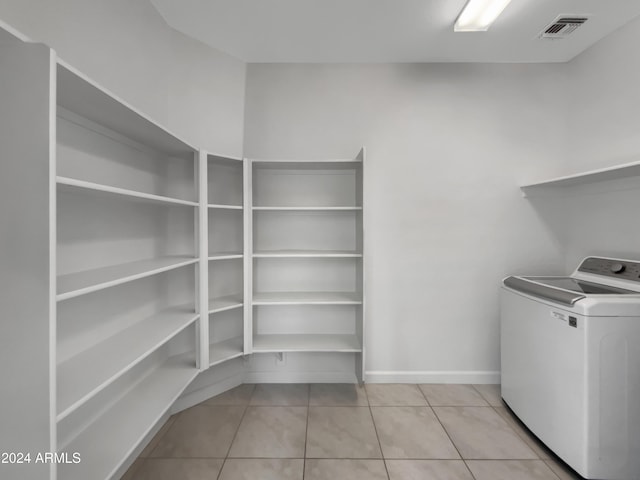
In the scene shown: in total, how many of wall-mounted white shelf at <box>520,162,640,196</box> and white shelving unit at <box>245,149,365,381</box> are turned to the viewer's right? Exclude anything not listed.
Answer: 0

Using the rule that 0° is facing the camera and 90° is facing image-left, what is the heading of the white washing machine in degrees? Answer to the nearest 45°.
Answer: approximately 45°

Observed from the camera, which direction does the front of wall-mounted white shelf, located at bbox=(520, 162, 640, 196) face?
facing the viewer and to the left of the viewer

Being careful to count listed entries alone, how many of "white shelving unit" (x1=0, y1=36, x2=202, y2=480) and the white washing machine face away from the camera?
0

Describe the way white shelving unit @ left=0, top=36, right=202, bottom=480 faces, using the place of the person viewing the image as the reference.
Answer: facing the viewer and to the right of the viewer

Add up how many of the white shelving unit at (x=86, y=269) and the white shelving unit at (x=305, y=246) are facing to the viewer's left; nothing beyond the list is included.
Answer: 0

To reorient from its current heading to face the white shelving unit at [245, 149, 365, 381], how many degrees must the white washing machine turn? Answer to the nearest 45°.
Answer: approximately 45° to its right
